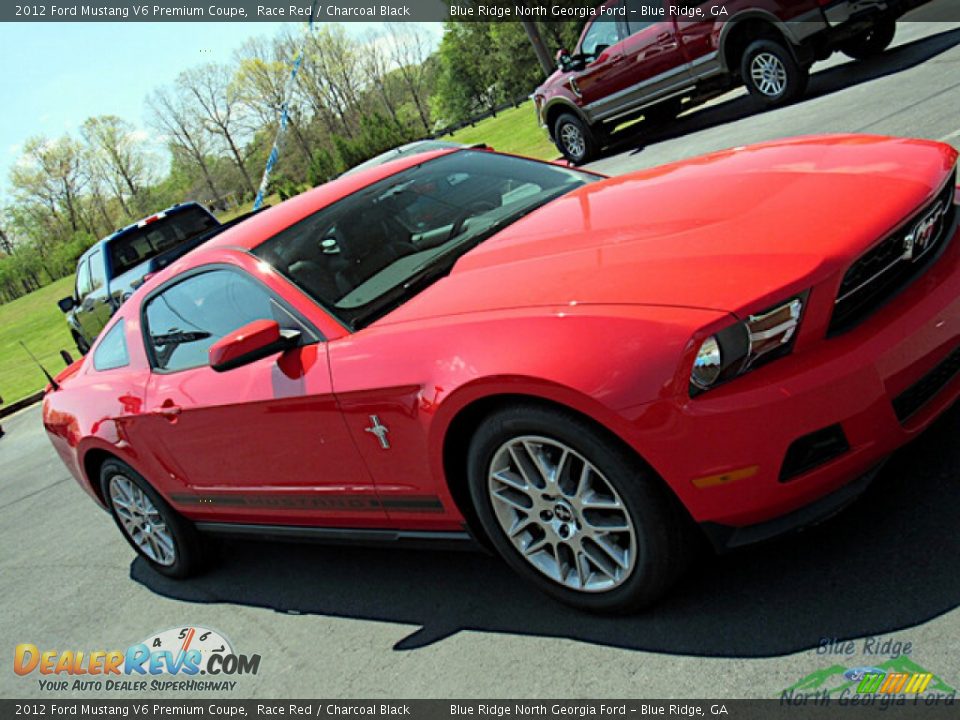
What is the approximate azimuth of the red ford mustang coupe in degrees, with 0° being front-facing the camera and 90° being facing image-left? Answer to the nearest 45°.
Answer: approximately 315°

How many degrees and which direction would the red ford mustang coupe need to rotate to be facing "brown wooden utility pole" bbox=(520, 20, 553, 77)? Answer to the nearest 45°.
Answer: approximately 135° to its left
